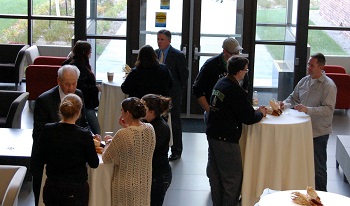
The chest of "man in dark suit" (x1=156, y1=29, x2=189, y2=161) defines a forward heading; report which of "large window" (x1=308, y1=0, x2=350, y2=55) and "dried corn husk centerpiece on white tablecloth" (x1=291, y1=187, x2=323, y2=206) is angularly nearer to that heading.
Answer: the dried corn husk centerpiece on white tablecloth

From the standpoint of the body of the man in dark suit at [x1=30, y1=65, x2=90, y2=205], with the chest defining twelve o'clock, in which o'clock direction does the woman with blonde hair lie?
The woman with blonde hair is roughly at 1 o'clock from the man in dark suit.

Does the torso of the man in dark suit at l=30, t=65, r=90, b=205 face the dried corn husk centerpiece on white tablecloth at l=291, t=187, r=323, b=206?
yes

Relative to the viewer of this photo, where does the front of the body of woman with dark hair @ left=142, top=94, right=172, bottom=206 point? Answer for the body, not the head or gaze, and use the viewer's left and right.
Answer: facing to the left of the viewer

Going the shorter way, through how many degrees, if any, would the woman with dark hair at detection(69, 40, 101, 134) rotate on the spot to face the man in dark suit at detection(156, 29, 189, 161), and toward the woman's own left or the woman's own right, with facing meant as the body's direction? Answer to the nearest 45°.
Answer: approximately 45° to the woman's own left

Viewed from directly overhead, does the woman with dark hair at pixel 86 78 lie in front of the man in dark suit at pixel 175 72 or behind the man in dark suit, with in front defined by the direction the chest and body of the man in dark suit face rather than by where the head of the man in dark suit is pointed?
in front

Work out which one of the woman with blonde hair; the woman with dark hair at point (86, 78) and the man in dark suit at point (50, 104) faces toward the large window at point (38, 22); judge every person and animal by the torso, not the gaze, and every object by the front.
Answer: the woman with blonde hair

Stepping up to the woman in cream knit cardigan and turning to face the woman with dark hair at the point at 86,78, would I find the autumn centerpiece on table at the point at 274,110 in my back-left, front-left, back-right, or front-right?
front-right

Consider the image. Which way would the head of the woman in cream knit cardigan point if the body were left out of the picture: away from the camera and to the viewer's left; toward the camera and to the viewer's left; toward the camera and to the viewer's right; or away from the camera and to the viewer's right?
away from the camera and to the viewer's left

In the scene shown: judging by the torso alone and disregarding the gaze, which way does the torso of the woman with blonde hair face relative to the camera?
away from the camera

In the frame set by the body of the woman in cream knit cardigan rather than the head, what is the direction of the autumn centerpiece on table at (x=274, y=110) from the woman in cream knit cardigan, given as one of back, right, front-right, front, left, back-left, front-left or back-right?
right

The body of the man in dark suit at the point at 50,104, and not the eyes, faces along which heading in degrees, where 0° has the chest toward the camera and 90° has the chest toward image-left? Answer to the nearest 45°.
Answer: approximately 315°

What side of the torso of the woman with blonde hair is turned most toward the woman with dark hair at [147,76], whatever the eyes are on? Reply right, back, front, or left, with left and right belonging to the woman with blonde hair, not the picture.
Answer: front

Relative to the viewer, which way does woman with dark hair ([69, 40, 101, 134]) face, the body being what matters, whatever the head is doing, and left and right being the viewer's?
facing to the right of the viewer

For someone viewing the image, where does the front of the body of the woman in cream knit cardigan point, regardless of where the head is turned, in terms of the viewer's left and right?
facing away from the viewer and to the left of the viewer
